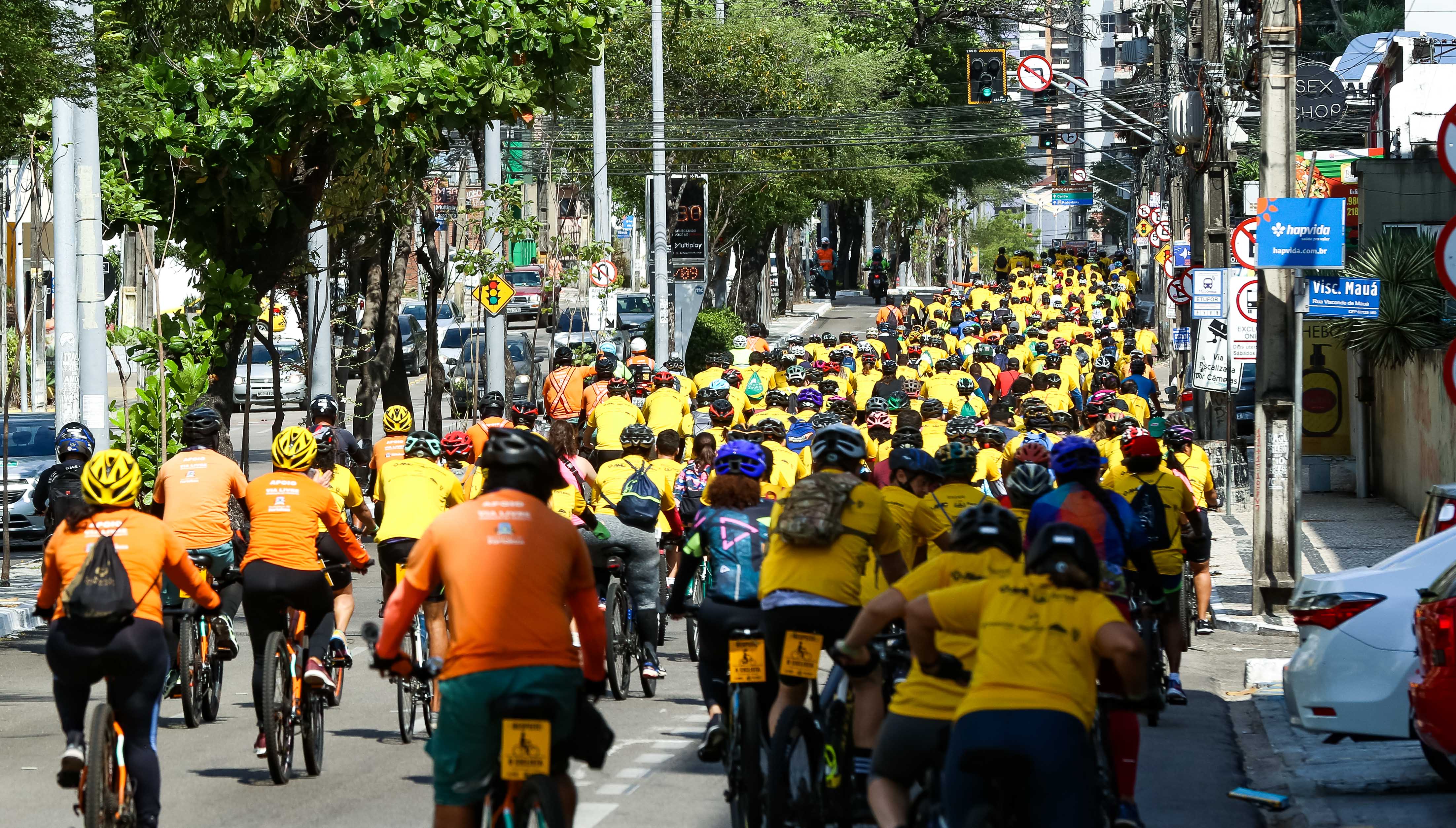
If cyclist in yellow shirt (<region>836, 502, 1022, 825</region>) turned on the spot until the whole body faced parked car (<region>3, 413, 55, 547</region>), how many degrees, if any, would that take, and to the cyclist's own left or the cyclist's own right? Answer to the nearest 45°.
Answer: approximately 45° to the cyclist's own left

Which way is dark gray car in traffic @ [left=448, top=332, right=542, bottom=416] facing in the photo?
toward the camera

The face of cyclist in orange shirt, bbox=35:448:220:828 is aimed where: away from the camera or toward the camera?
away from the camera

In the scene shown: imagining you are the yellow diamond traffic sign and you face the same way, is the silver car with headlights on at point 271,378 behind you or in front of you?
behind

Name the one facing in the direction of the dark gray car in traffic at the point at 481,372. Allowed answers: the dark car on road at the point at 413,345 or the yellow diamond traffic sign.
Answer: the dark car on road at the point at 413,345

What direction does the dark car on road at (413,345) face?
toward the camera

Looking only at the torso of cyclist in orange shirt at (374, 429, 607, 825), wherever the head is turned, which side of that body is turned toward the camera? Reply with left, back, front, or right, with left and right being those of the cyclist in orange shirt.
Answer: back

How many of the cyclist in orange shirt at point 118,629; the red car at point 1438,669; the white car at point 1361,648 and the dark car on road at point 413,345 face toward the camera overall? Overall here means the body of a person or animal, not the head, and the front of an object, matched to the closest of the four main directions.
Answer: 1

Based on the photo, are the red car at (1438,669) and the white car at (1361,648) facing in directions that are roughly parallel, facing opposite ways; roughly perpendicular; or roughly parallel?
roughly parallel

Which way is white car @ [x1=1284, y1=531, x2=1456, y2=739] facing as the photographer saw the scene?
facing away from the viewer and to the right of the viewer

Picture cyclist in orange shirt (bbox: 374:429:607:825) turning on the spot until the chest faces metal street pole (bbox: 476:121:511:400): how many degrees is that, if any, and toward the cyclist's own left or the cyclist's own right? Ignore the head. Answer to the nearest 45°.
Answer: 0° — they already face it

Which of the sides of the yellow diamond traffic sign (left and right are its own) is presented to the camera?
front

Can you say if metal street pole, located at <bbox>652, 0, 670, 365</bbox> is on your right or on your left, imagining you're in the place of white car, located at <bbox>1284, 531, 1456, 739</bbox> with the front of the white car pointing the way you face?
on your left

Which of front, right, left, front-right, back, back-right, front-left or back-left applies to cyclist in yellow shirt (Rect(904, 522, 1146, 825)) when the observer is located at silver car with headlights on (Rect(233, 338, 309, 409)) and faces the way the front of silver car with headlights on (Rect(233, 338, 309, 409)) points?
front

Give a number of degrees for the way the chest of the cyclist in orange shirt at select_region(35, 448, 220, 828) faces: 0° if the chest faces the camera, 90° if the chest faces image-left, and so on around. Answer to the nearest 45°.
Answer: approximately 180°

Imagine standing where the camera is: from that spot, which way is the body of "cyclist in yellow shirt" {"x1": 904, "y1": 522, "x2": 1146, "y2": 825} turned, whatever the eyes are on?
away from the camera

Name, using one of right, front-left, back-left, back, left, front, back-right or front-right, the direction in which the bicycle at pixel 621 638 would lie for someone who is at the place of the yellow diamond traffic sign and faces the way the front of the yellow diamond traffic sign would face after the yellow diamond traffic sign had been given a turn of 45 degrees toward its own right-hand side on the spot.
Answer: front-left
